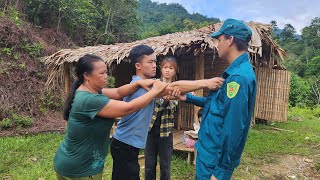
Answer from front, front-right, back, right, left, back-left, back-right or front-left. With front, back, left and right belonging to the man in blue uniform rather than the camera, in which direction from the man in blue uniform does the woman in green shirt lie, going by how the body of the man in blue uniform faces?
front

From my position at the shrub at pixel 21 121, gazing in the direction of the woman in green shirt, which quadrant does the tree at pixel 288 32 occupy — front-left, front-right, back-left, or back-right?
back-left

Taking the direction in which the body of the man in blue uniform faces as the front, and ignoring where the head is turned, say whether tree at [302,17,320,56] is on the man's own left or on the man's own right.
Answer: on the man's own right

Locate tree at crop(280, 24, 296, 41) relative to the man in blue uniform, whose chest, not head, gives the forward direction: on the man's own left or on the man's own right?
on the man's own right

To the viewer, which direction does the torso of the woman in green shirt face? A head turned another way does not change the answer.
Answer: to the viewer's right

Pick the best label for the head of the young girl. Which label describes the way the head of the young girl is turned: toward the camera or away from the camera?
toward the camera

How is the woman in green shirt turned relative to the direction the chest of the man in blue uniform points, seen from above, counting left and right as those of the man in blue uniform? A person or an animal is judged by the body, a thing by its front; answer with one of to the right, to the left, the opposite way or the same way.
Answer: the opposite way

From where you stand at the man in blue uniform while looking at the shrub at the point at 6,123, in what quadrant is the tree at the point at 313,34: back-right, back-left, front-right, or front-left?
front-right

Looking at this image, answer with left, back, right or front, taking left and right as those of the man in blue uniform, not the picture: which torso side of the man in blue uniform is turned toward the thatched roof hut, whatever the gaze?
right

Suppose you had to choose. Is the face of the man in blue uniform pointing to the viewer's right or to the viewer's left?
to the viewer's left

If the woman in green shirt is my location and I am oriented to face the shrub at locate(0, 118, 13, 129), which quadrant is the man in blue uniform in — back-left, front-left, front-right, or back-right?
back-right

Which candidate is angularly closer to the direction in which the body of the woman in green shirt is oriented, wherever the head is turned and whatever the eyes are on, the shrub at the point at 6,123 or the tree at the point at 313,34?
the tree

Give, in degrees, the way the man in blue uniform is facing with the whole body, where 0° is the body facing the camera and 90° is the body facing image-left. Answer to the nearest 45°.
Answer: approximately 90°

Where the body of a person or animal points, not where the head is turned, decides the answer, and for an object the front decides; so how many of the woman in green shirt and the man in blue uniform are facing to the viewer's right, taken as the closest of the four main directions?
1
